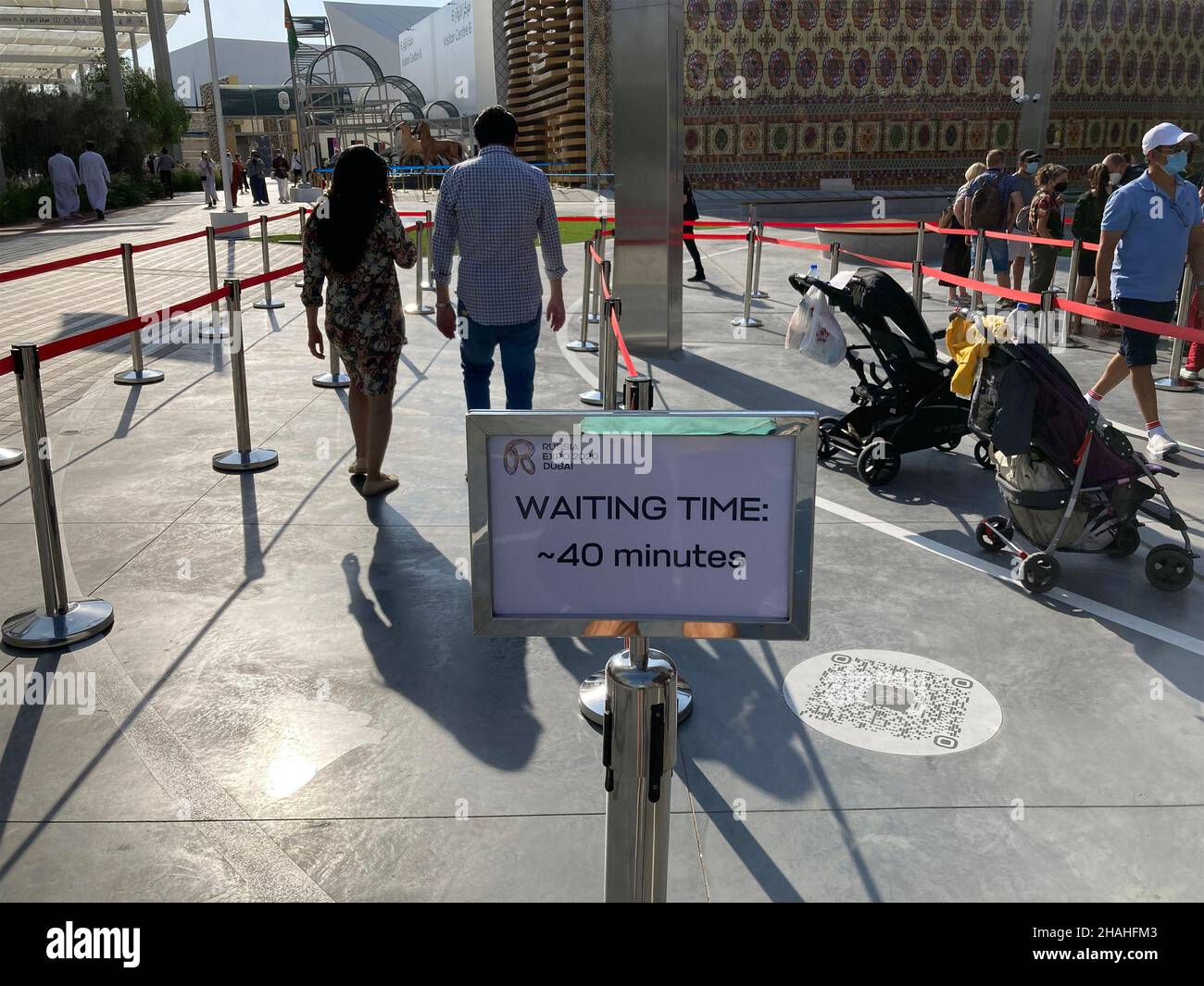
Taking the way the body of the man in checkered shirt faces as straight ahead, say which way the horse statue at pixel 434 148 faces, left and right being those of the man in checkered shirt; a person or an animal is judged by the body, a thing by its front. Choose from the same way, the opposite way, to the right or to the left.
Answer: to the left

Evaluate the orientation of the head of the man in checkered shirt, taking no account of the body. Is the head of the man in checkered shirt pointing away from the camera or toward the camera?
away from the camera

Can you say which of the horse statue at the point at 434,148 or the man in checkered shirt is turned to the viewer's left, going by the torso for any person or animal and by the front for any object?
the horse statue

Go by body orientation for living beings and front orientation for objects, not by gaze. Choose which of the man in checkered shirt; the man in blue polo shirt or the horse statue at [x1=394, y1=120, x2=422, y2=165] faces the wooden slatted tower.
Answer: the man in checkered shirt

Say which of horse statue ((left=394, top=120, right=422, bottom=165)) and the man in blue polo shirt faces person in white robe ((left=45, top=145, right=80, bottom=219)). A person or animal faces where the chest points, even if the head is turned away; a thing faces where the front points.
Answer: the horse statue

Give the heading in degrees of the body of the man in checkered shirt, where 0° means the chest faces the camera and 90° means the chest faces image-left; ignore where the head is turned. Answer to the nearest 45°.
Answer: approximately 180°

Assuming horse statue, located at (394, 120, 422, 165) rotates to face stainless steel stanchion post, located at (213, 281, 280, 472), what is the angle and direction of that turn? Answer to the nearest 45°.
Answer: approximately 45° to its left

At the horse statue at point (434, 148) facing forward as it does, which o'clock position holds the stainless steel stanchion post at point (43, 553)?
The stainless steel stanchion post is roughly at 9 o'clock from the horse statue.

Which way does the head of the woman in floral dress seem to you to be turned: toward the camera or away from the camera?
away from the camera

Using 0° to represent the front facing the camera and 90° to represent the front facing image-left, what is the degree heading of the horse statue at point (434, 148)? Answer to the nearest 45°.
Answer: approximately 90°
